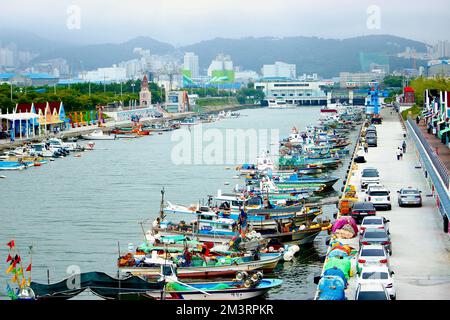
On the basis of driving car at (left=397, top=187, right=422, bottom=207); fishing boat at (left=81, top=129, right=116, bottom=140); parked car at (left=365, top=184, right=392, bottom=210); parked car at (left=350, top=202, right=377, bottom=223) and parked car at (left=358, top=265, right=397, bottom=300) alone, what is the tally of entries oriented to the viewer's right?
0

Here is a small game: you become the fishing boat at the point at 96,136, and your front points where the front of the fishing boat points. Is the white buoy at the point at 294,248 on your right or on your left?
on your left

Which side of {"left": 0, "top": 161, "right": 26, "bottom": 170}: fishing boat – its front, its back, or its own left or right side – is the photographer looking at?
right

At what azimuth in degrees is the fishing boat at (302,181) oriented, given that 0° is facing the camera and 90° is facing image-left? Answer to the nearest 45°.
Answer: approximately 270°

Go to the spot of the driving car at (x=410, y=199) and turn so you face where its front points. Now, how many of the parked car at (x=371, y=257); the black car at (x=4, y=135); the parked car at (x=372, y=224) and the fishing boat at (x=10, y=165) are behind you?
2
